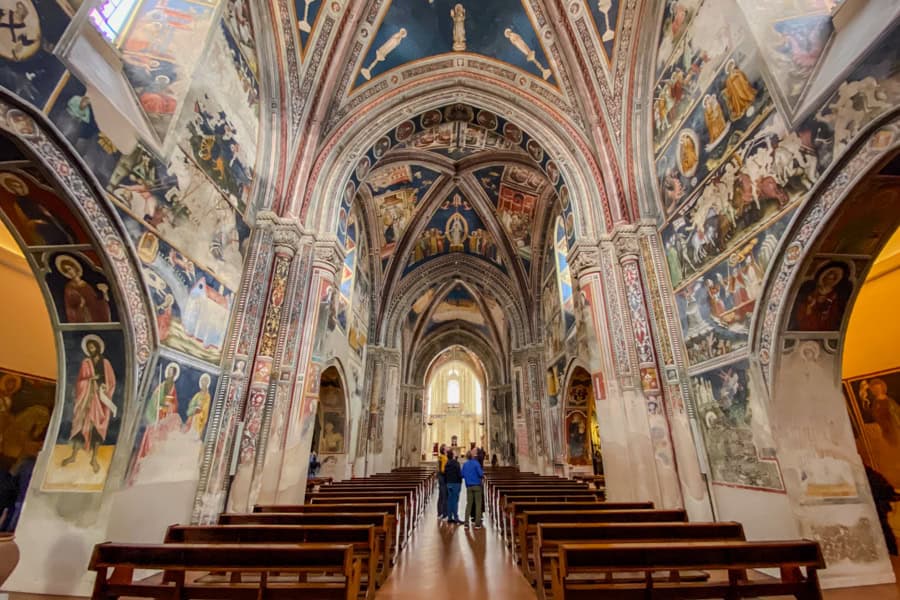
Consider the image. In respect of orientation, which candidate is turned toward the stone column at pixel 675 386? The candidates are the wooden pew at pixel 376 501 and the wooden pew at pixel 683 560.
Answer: the wooden pew at pixel 683 560

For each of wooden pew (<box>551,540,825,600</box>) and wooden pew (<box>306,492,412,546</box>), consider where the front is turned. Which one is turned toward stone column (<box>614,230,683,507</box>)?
wooden pew (<box>551,540,825,600</box>)

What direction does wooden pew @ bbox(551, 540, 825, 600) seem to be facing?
away from the camera

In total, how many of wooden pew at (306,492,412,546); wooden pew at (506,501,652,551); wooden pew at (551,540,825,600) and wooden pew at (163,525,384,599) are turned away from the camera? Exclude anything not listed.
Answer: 4

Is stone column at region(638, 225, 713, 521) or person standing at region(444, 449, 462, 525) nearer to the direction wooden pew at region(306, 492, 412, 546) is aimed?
the person standing

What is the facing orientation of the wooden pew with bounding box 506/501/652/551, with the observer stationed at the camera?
facing away from the viewer

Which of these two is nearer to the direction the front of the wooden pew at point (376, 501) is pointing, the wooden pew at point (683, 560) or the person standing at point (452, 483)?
the person standing

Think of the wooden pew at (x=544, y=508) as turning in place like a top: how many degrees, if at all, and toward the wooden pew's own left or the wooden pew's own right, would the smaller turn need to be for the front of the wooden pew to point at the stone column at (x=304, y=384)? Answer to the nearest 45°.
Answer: approximately 90° to the wooden pew's own left

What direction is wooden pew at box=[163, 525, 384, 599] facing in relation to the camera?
away from the camera

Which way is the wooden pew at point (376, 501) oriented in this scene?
away from the camera

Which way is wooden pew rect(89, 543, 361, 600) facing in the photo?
away from the camera

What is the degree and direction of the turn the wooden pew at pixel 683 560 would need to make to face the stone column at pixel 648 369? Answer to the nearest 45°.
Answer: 0° — it already faces it

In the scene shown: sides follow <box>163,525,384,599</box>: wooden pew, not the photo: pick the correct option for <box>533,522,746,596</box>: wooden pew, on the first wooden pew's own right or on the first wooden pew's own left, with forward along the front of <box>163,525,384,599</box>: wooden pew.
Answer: on the first wooden pew's own right

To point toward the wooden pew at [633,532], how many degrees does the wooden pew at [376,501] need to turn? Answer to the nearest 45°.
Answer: approximately 135° to its right

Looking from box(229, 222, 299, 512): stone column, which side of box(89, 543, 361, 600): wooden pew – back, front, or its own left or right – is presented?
front

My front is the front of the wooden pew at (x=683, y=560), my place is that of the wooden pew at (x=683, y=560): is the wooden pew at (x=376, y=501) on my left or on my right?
on my left

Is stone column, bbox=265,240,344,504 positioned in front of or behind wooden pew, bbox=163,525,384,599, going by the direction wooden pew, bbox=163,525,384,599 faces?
in front

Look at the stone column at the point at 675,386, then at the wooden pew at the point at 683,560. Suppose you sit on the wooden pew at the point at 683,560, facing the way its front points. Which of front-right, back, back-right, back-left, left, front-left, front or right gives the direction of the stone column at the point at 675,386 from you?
front

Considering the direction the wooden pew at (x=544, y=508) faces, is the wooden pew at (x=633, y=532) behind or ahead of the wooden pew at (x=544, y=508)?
behind
